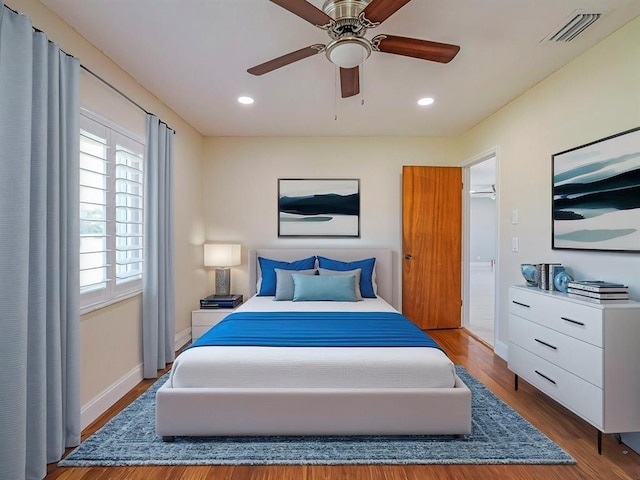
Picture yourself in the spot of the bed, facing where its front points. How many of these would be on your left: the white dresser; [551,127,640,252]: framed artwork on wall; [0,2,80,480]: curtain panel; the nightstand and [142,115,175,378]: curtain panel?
2

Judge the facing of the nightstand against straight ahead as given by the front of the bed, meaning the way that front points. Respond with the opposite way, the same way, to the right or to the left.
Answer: the same way

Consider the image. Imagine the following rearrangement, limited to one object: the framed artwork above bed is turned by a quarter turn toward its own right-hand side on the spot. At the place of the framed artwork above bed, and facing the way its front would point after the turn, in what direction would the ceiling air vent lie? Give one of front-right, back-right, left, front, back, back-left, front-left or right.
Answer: back-left

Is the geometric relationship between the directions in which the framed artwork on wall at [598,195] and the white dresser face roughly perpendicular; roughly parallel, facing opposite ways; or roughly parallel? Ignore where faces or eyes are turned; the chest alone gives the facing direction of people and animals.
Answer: roughly parallel

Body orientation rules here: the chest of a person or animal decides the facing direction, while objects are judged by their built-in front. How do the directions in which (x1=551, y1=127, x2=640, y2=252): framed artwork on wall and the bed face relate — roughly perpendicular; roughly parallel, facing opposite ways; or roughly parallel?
roughly perpendicular

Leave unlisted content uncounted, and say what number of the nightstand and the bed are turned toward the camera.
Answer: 2

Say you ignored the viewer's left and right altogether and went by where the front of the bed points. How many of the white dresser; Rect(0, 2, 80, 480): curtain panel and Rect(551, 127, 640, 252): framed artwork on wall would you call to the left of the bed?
2

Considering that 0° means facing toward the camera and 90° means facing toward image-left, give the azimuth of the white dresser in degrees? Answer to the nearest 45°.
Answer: approximately 45°

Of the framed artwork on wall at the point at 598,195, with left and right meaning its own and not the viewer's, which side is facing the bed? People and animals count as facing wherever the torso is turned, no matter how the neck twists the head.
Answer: front

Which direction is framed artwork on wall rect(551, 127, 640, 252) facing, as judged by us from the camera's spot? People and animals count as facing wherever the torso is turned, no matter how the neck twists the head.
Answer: facing the viewer and to the left of the viewer

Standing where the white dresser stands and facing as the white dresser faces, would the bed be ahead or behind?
ahead

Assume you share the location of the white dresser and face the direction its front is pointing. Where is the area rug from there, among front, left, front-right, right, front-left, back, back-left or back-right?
front

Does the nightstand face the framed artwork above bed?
no

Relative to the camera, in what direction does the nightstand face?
facing the viewer

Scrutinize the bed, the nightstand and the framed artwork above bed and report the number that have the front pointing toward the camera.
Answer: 3

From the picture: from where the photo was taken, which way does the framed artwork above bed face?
toward the camera
